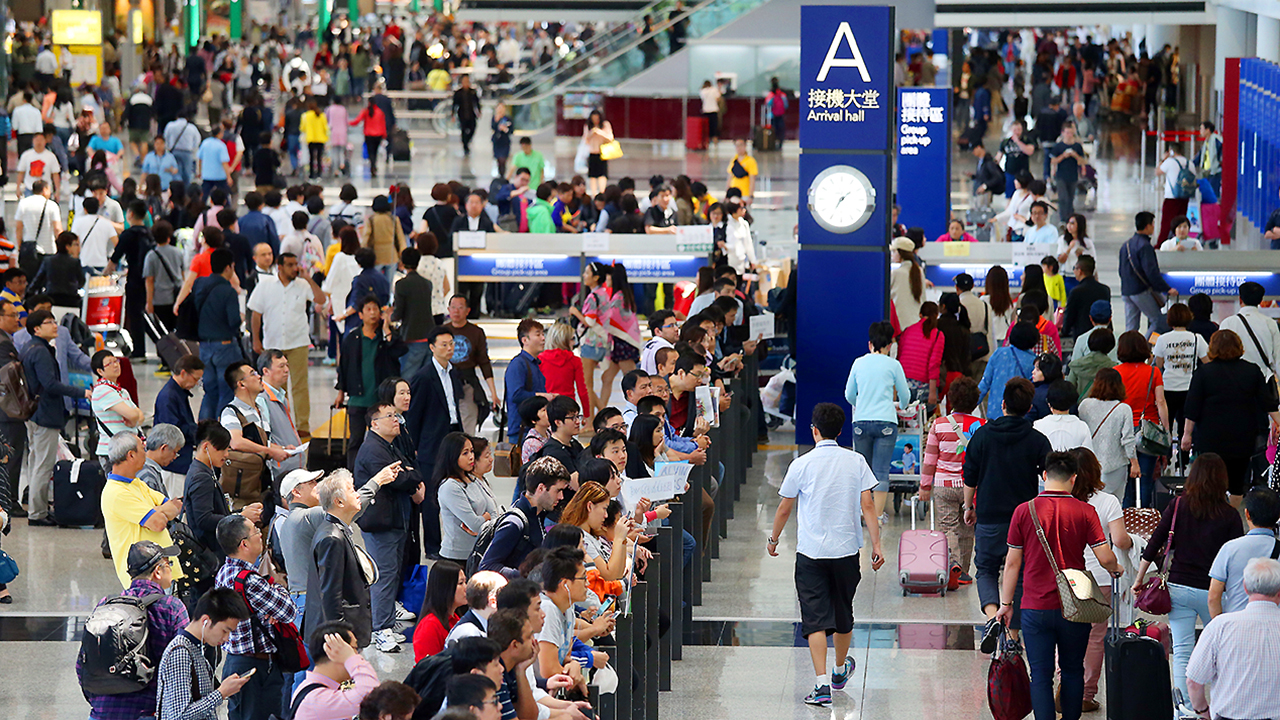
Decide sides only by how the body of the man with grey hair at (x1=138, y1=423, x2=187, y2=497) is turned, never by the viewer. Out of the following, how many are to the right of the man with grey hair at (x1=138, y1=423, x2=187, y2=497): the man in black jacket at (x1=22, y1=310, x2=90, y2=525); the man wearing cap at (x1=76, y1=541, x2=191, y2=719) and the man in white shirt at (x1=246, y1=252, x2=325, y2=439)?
1

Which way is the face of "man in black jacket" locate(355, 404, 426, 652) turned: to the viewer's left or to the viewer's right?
to the viewer's right

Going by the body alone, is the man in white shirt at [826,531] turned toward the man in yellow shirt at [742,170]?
yes

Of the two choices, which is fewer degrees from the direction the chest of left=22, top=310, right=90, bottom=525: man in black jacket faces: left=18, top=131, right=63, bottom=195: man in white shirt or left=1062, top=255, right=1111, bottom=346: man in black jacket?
the man in black jacket

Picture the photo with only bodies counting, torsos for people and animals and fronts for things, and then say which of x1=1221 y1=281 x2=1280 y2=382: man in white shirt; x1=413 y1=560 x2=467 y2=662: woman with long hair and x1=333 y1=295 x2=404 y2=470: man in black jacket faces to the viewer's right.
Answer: the woman with long hair

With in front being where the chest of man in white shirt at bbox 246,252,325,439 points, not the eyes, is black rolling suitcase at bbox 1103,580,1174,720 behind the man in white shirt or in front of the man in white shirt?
in front

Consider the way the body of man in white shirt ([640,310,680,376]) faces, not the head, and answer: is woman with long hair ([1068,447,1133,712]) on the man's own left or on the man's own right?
on the man's own right

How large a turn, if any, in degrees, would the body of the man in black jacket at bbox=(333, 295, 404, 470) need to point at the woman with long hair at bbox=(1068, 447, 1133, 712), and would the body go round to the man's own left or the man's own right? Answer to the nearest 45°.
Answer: approximately 45° to the man's own left

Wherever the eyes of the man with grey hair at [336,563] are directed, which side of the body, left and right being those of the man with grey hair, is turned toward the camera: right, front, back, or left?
right

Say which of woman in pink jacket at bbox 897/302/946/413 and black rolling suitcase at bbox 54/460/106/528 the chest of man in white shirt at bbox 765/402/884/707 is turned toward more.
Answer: the woman in pink jacket

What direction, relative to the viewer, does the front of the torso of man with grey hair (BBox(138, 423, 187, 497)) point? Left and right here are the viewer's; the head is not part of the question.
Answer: facing to the right of the viewer

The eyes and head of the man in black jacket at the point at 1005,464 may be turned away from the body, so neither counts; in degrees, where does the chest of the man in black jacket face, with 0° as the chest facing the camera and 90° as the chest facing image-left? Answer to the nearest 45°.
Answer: approximately 180°
